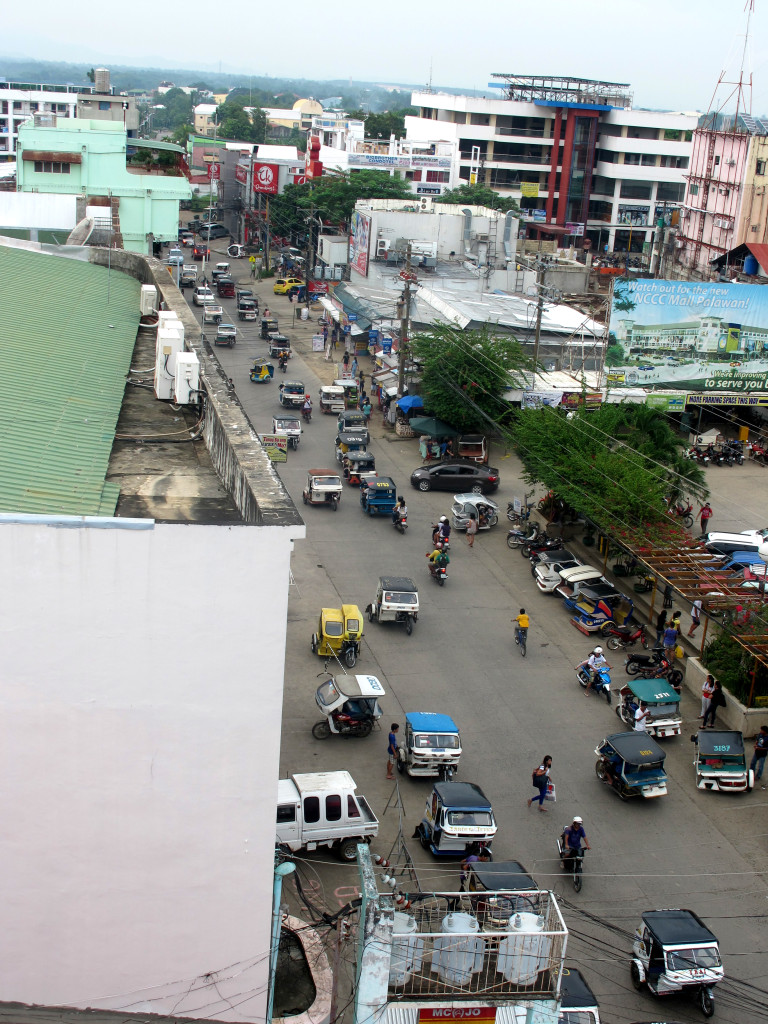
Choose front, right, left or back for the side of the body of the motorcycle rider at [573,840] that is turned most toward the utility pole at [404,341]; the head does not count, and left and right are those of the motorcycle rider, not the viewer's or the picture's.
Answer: back

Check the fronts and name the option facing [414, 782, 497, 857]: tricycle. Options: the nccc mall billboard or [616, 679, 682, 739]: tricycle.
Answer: the nccc mall billboard

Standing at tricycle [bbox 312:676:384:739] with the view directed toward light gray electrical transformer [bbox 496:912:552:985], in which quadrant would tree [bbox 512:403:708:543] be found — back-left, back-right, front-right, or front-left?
back-left
